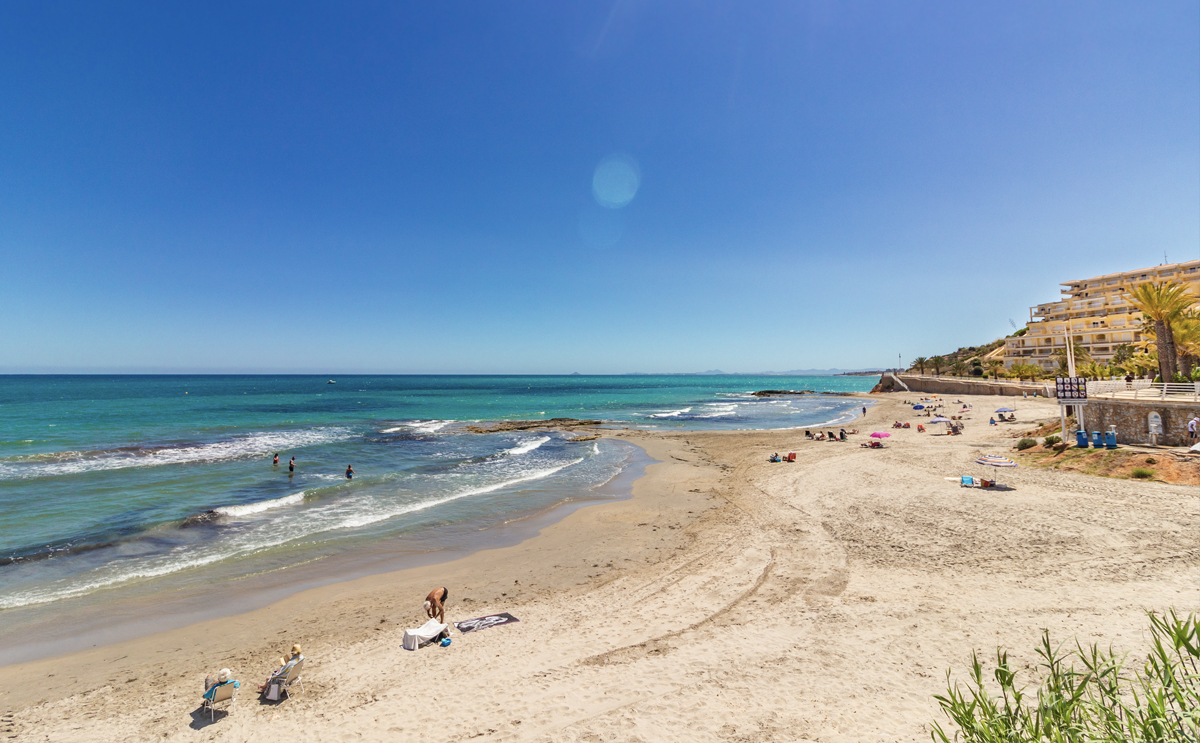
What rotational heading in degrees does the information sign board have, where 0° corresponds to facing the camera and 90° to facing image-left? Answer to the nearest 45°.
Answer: approximately 0°

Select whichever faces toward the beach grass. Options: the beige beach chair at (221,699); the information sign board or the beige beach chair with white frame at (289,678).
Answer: the information sign board

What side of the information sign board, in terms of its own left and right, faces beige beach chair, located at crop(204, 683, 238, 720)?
front

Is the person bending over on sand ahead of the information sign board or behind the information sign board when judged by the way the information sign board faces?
ahead

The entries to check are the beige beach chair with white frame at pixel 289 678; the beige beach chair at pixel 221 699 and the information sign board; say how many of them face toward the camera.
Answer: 1

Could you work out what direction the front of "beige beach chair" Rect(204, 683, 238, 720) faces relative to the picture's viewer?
facing away from the viewer and to the left of the viewer

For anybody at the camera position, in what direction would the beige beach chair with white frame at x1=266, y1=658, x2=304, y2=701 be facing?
facing away from the viewer and to the left of the viewer
